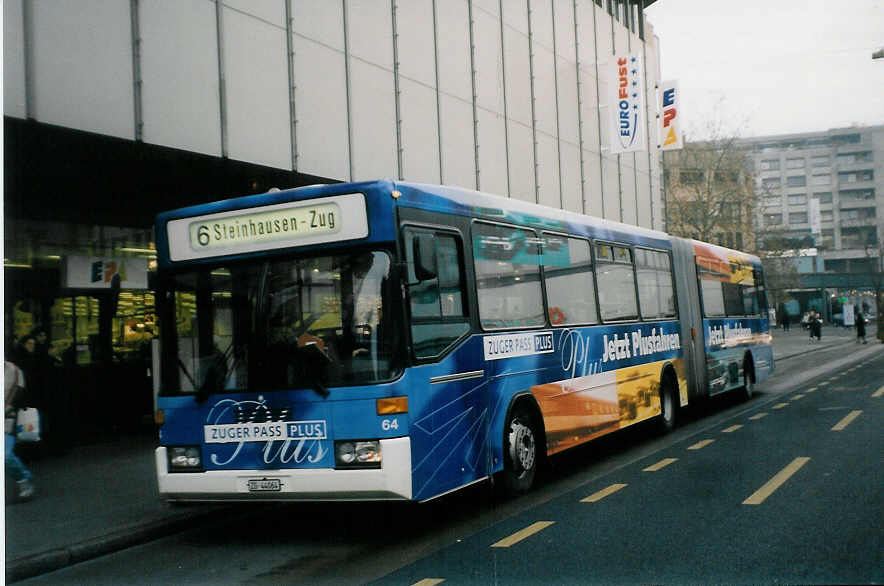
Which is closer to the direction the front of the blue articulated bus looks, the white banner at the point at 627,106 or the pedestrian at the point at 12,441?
the pedestrian

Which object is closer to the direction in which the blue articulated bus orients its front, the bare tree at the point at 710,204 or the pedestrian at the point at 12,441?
the pedestrian

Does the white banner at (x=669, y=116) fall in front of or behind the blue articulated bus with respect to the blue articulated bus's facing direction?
behind

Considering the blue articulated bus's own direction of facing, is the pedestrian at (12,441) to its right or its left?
on its right

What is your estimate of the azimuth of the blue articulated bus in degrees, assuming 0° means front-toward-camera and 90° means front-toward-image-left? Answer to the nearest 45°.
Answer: approximately 45°
